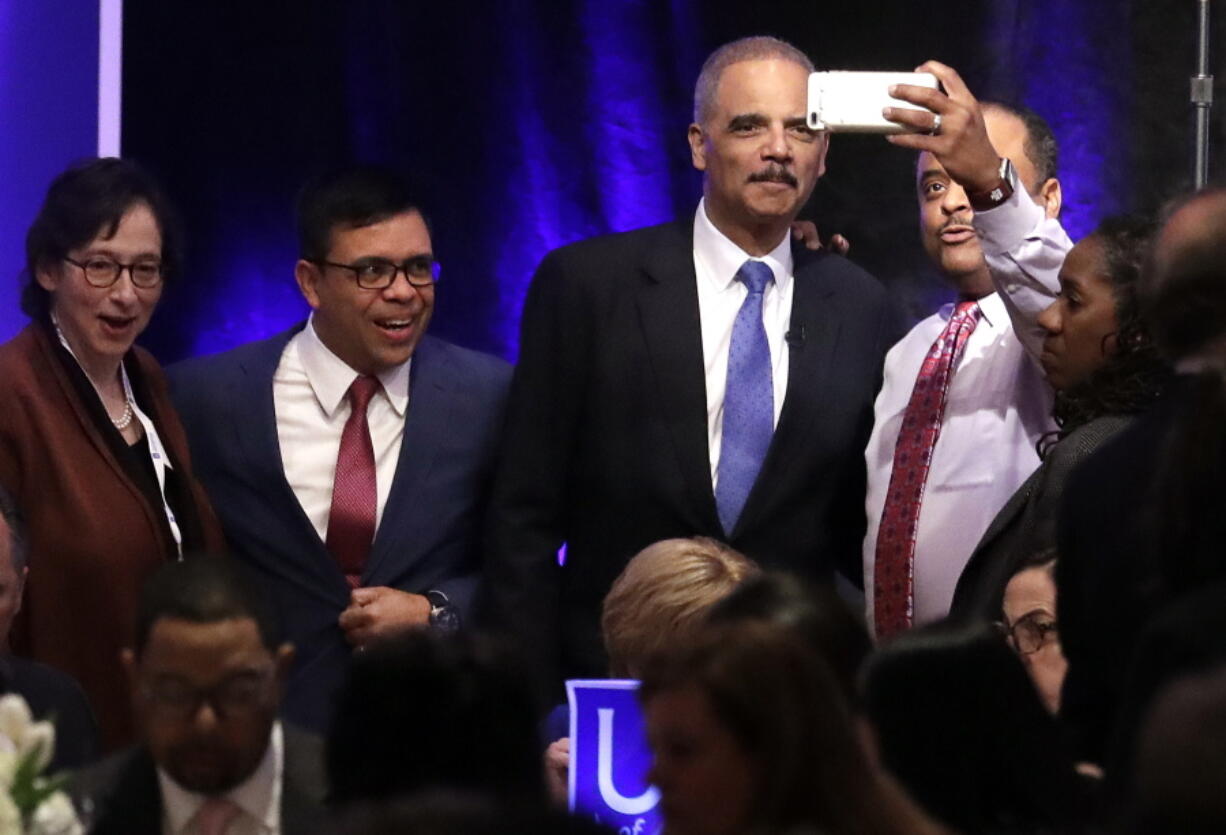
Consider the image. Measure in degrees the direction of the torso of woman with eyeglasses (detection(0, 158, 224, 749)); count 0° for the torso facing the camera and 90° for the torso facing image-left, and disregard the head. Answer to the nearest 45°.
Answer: approximately 315°

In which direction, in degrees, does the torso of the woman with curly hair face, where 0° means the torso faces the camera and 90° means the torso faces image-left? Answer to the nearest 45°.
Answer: approximately 90°

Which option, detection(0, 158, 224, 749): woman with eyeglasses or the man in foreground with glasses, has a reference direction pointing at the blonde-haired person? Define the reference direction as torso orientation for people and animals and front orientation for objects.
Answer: the woman with eyeglasses

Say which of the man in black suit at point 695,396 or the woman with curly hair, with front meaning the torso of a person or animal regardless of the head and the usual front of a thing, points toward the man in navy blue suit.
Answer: the woman with curly hair

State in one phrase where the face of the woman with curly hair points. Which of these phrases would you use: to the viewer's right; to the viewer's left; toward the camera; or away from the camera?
to the viewer's left

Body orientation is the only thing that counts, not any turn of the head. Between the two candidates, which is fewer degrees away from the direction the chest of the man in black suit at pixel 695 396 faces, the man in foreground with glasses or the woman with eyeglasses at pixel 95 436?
the man in foreground with glasses

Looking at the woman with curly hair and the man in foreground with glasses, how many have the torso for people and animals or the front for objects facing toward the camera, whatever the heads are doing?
1

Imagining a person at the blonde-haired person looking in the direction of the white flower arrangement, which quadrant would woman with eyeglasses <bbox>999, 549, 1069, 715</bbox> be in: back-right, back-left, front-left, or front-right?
back-left

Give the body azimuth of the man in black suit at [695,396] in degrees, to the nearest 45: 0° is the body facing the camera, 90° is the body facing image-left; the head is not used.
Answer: approximately 315°
